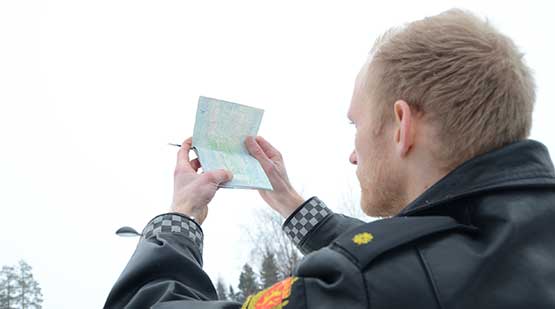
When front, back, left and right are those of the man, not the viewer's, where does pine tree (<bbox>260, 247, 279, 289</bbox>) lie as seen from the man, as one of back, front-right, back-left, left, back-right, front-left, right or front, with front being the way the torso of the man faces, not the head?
front-right

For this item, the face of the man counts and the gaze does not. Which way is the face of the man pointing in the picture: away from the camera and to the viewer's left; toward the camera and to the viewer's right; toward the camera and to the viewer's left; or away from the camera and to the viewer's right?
away from the camera and to the viewer's left

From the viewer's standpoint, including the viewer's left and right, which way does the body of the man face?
facing away from the viewer and to the left of the viewer

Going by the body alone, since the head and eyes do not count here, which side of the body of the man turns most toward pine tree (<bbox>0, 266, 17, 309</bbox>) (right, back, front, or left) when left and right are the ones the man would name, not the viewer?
front
